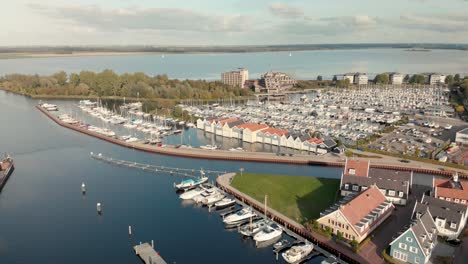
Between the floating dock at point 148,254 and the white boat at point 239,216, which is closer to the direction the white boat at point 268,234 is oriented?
the floating dock

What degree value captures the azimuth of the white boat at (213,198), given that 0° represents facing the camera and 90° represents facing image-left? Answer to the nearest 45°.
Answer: approximately 45°

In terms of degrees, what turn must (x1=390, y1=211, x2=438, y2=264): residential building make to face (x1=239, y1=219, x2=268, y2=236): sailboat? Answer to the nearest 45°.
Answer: approximately 45° to its right

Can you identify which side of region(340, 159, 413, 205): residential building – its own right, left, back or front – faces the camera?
front

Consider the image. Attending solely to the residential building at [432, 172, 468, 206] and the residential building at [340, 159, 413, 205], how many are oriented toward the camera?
2

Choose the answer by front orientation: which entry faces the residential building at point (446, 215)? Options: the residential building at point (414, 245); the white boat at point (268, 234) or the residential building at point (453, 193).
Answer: the residential building at point (453, 193)

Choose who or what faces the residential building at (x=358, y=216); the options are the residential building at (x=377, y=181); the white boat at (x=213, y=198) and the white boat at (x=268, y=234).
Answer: the residential building at (x=377, y=181)

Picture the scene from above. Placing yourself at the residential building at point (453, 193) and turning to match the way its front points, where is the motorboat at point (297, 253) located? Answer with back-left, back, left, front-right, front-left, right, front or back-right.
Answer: front-right

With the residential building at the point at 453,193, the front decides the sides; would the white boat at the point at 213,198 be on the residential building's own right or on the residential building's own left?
on the residential building's own right

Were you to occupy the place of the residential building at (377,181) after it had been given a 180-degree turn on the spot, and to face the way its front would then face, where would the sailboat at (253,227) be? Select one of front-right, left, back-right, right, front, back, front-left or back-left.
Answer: back-left

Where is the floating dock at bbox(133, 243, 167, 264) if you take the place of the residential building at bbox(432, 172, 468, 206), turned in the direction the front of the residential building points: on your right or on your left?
on your right

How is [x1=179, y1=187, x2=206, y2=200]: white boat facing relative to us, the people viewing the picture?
facing the viewer and to the left of the viewer

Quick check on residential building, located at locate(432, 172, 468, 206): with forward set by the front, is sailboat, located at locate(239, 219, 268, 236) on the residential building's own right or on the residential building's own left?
on the residential building's own right

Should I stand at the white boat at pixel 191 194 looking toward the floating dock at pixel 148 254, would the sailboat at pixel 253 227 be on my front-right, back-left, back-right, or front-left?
front-left

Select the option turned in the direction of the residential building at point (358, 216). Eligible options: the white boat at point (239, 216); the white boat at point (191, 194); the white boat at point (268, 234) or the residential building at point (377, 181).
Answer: the residential building at point (377, 181)

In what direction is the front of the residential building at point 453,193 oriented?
toward the camera
